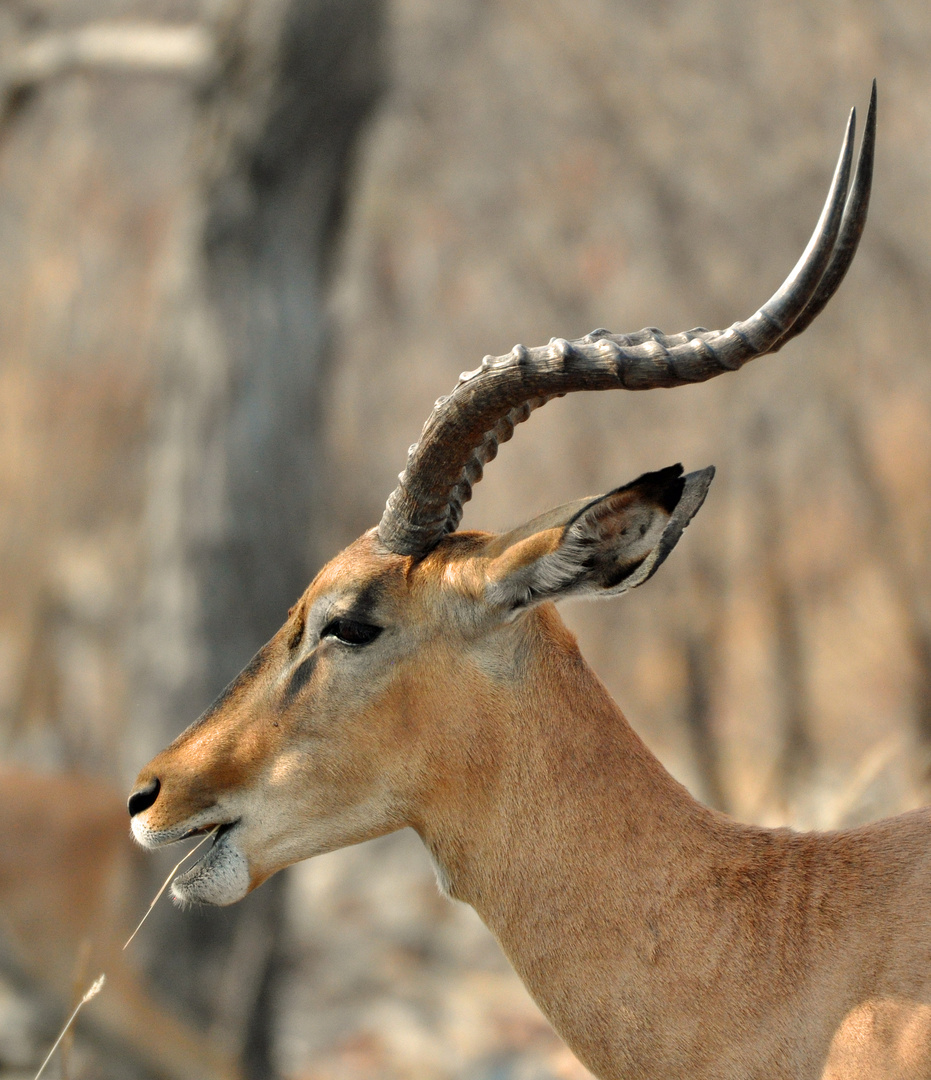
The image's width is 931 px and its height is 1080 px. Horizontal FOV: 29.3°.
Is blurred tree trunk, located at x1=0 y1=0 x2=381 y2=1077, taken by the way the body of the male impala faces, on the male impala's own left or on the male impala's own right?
on the male impala's own right

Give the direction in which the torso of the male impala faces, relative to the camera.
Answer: to the viewer's left
